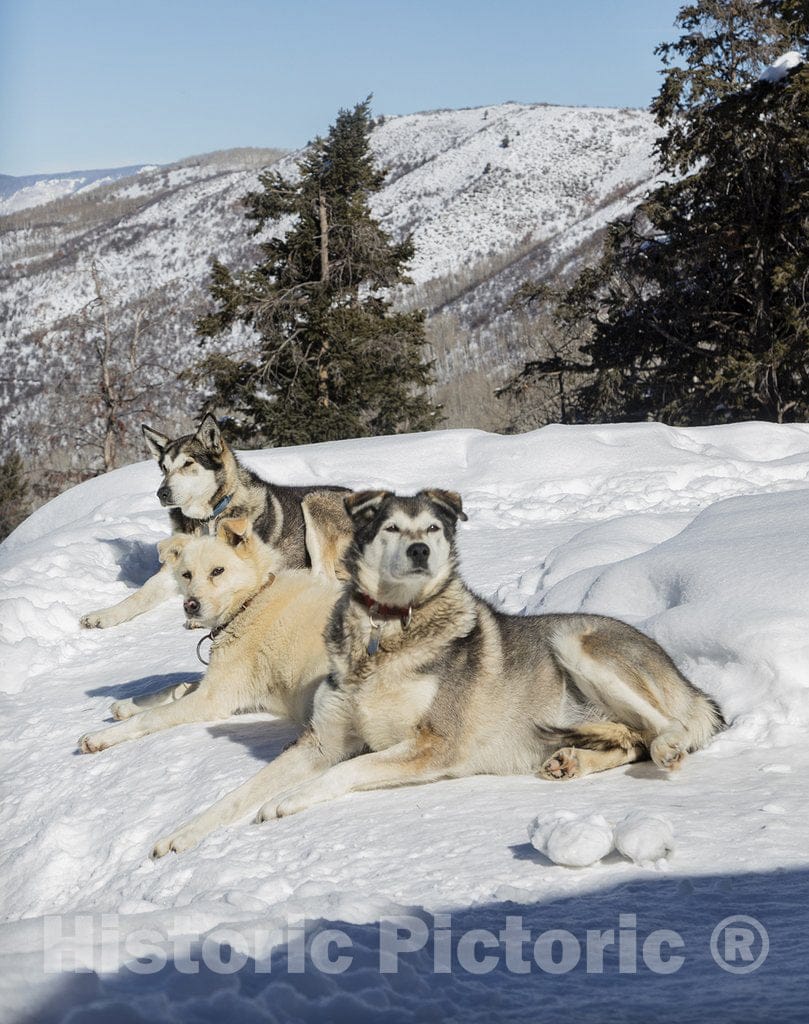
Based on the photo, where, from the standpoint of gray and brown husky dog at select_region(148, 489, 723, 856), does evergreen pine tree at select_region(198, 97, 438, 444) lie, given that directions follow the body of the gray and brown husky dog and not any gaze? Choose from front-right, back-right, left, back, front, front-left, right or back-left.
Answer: back-right

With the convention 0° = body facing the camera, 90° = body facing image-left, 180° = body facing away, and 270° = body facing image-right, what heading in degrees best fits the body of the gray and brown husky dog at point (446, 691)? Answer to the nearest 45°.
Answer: approximately 45°

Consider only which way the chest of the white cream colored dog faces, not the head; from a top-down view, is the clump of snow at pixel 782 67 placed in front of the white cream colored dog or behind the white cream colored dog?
behind

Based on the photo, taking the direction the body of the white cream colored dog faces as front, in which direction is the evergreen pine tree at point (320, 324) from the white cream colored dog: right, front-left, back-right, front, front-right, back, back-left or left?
back-right

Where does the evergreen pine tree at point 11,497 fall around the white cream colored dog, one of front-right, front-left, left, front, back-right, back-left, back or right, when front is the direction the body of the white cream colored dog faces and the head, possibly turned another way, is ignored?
back-right

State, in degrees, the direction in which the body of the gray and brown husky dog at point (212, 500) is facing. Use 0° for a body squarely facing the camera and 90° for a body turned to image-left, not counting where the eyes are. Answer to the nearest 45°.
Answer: approximately 45°

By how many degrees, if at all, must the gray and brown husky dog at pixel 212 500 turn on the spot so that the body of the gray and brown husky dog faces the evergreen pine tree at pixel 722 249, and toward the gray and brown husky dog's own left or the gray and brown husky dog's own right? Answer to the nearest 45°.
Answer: approximately 180°

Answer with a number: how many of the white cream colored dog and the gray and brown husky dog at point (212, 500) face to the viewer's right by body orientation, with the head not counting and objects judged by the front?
0

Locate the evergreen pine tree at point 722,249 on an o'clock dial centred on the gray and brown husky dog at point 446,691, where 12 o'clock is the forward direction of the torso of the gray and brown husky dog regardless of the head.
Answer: The evergreen pine tree is roughly at 5 o'clock from the gray and brown husky dog.

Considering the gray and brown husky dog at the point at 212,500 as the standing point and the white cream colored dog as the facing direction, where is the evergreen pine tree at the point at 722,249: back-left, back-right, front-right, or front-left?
back-left
